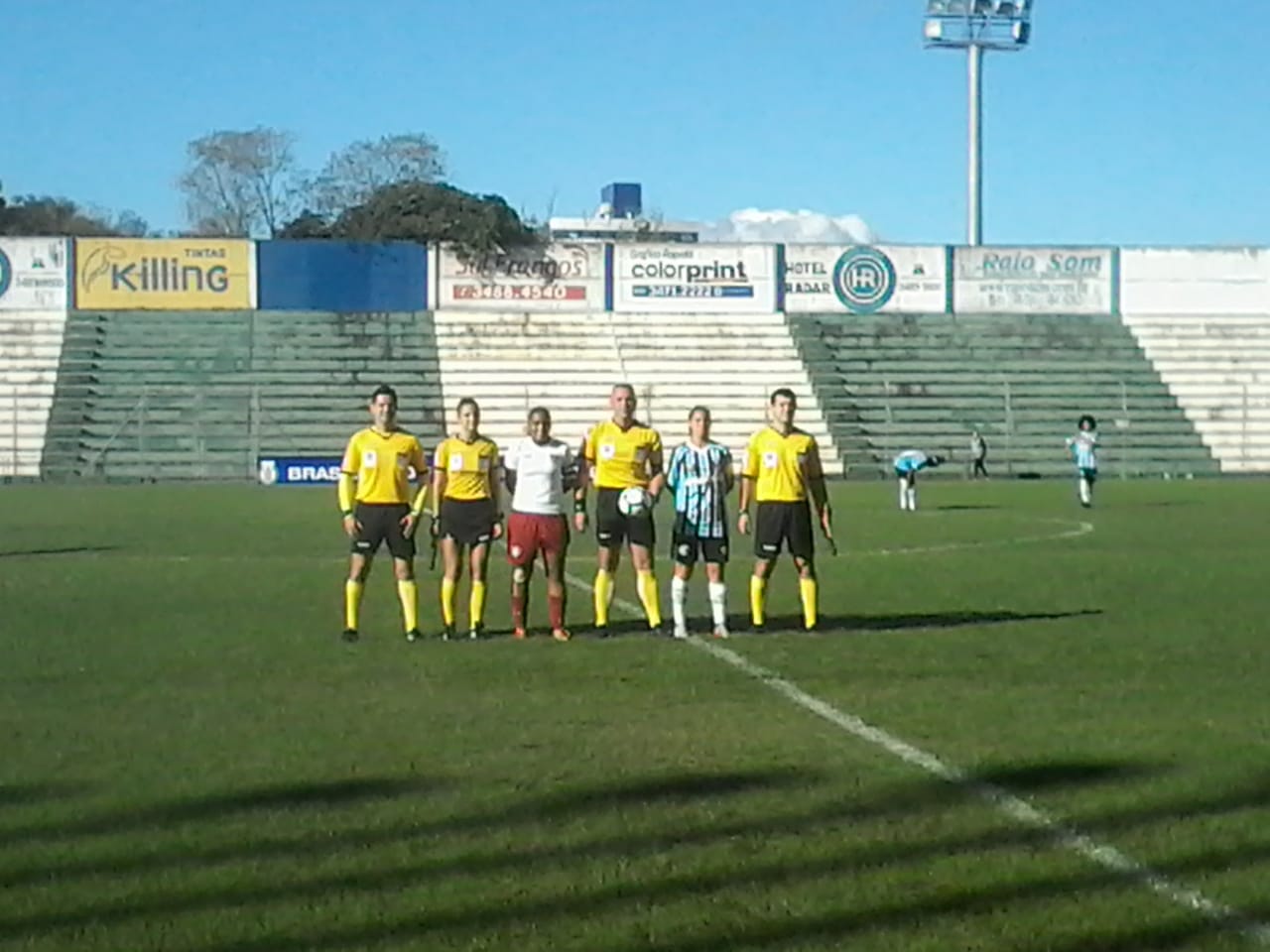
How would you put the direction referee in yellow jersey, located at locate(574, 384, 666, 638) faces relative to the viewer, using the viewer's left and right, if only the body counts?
facing the viewer

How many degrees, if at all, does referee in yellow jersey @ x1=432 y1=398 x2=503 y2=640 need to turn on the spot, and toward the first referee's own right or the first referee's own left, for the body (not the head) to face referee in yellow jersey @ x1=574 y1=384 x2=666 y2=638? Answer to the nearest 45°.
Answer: approximately 90° to the first referee's own left

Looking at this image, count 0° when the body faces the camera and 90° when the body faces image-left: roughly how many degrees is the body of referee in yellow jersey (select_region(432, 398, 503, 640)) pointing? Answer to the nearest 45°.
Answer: approximately 0°

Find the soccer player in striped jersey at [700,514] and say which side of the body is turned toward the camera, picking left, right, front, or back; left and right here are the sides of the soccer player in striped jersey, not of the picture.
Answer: front

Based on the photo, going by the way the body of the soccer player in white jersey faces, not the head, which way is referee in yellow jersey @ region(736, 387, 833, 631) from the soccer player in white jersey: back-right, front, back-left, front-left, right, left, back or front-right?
left

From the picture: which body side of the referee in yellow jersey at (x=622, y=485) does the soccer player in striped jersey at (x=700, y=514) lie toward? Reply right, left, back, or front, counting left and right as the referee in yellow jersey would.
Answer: left

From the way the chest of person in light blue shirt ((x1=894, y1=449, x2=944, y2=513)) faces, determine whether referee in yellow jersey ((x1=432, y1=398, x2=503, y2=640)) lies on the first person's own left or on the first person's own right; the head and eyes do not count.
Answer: on the first person's own right

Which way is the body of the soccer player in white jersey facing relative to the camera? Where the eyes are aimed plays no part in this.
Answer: toward the camera

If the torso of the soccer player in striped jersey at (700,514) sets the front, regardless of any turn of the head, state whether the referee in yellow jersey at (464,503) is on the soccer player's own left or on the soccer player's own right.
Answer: on the soccer player's own right

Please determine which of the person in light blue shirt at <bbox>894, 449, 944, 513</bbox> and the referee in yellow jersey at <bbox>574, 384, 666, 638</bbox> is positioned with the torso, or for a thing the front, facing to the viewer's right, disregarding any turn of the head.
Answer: the person in light blue shirt

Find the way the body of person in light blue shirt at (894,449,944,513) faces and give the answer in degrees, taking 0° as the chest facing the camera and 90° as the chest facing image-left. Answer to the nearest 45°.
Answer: approximately 270°

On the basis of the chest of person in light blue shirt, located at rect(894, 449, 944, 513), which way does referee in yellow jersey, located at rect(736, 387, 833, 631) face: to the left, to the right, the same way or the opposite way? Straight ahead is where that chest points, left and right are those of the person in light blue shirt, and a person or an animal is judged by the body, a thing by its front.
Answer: to the right
